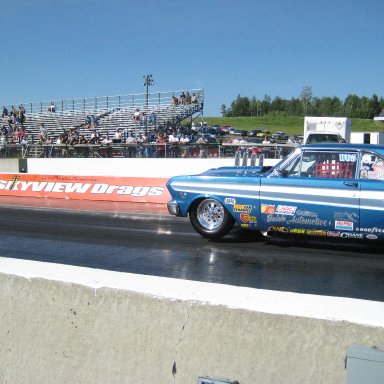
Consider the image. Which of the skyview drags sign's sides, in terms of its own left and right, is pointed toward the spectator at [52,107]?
back

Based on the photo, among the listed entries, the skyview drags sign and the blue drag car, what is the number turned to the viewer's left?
1

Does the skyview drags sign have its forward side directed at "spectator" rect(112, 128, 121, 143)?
no

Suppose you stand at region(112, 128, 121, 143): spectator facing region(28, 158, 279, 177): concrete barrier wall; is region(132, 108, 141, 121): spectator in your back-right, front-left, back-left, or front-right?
back-left

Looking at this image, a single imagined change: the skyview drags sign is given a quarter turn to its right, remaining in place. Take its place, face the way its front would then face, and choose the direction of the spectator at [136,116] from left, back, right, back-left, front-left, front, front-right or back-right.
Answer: right

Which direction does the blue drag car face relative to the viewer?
to the viewer's left

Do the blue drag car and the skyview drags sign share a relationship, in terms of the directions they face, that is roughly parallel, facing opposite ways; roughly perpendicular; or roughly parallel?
roughly perpendicular

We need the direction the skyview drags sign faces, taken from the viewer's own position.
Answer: facing the viewer

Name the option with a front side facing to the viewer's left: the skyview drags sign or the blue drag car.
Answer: the blue drag car

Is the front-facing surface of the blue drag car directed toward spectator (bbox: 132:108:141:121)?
no

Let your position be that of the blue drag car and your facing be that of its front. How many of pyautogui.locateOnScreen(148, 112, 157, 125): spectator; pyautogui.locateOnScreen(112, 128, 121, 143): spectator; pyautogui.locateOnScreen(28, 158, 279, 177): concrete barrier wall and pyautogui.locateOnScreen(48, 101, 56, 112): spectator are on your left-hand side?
0

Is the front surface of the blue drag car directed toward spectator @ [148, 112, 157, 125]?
no
